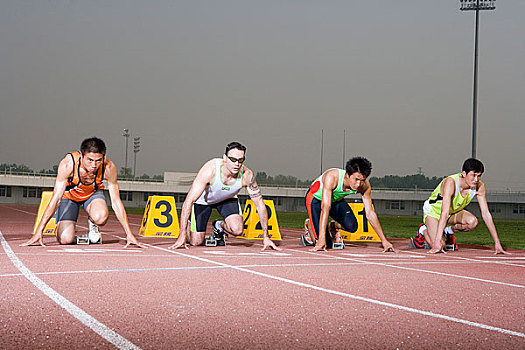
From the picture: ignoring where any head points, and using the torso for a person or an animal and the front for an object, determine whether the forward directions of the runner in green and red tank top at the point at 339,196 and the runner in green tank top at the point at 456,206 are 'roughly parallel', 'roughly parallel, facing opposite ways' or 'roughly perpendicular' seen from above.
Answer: roughly parallel

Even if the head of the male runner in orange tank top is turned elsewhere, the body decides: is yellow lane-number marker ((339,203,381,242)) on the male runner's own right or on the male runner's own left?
on the male runner's own left

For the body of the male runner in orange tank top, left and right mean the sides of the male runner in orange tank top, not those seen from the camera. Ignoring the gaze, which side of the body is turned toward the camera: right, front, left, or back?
front

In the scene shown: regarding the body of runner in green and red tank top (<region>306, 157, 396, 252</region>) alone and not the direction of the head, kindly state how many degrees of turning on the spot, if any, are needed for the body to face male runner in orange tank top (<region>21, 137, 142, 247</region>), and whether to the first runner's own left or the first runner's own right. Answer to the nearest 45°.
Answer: approximately 135° to the first runner's own right

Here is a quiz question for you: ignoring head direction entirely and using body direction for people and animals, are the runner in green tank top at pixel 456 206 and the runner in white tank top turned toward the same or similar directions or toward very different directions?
same or similar directions

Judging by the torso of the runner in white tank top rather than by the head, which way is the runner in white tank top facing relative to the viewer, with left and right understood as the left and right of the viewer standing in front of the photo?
facing the viewer and to the right of the viewer

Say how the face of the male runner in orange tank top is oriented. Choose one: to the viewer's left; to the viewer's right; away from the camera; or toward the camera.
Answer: toward the camera

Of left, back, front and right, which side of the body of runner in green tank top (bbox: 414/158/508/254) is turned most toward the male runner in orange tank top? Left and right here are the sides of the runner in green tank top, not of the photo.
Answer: right

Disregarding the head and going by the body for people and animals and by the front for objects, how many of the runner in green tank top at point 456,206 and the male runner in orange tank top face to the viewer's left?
0

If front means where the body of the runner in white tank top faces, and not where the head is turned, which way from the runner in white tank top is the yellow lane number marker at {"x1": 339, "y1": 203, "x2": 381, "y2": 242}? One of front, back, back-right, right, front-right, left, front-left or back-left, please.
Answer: left

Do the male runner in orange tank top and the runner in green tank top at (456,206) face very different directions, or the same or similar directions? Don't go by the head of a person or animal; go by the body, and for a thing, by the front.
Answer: same or similar directions

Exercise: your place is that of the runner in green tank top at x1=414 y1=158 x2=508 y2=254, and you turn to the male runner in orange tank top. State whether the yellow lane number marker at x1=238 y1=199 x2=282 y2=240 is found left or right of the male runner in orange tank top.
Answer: right

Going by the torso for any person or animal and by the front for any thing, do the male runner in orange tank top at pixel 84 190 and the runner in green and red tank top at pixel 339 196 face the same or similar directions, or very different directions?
same or similar directions

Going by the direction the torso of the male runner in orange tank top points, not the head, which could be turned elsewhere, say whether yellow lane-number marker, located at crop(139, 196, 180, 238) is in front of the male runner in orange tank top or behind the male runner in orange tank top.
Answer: behind
